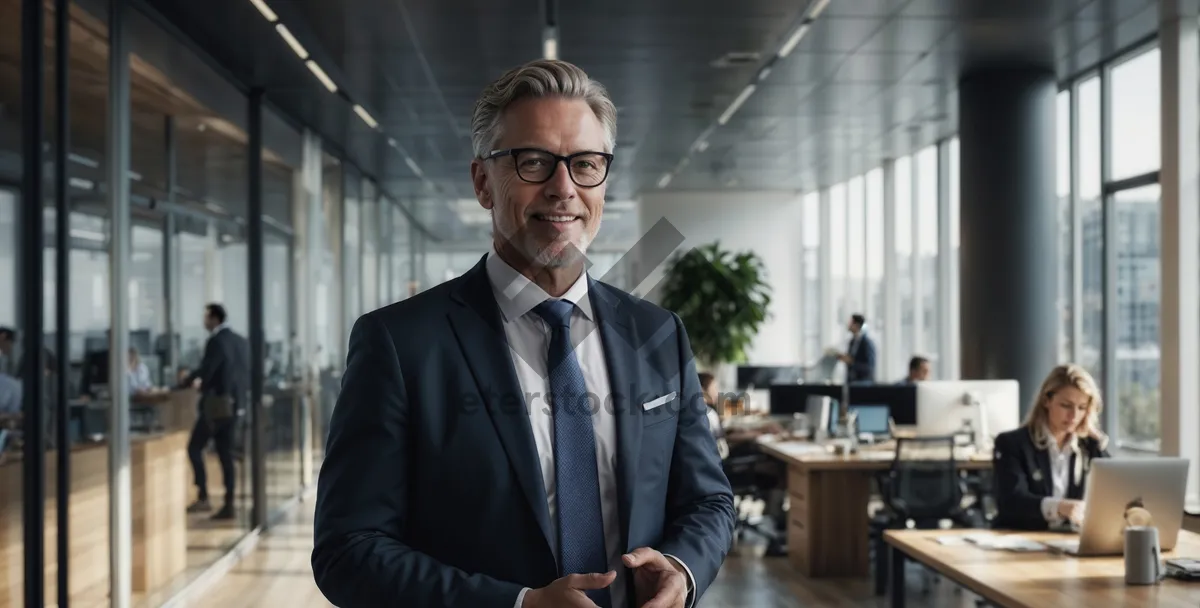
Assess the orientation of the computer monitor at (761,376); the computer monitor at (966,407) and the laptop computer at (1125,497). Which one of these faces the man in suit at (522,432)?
the computer monitor at (761,376)

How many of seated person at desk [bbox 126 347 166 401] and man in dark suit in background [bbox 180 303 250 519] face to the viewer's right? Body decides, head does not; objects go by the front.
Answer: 1

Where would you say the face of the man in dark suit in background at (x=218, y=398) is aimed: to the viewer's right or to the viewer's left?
to the viewer's left

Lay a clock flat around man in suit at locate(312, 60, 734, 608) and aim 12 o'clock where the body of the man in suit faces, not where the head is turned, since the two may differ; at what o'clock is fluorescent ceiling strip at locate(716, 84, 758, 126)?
The fluorescent ceiling strip is roughly at 8 o'clock from the man in suit.

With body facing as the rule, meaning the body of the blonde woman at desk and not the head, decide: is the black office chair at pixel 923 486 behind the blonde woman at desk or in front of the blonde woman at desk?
behind

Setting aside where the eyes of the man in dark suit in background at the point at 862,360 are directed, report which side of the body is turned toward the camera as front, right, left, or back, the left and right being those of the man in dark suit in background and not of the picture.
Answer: left

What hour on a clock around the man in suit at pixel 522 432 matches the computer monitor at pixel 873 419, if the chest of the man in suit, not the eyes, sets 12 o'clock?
The computer monitor is roughly at 8 o'clock from the man in suit.

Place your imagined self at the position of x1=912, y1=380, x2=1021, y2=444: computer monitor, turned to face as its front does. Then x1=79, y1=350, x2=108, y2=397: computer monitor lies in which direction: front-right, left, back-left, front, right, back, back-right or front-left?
back-left

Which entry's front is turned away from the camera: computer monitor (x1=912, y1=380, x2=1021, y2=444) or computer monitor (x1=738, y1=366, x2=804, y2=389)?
computer monitor (x1=912, y1=380, x2=1021, y2=444)

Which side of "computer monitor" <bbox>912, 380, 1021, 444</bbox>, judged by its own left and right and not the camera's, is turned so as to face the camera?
back
